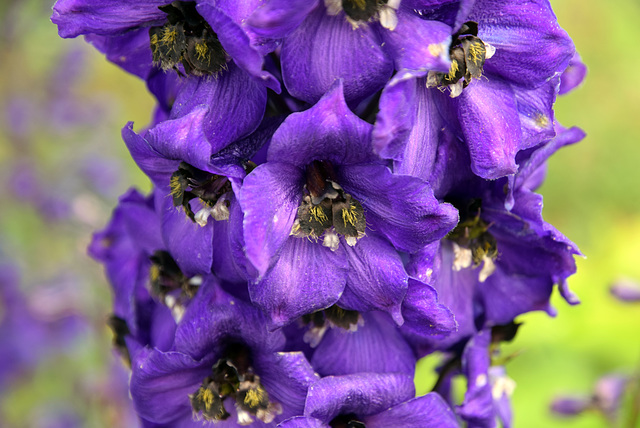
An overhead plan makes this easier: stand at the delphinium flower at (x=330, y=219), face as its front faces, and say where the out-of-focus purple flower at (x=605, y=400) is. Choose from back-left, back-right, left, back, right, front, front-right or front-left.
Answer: back-left

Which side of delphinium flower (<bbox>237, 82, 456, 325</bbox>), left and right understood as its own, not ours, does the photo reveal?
front

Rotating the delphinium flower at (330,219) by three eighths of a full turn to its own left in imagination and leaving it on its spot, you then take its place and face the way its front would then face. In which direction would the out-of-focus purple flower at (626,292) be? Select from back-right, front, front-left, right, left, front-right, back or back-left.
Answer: front
